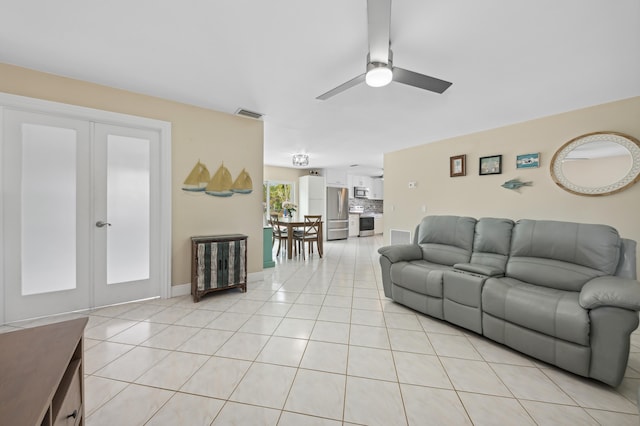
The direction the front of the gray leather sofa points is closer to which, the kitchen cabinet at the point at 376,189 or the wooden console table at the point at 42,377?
the wooden console table

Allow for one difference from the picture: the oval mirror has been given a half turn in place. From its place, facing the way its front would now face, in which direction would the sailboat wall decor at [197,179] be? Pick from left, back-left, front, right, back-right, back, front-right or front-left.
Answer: back-left

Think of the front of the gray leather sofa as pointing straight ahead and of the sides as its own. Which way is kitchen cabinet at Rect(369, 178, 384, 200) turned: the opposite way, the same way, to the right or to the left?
to the left

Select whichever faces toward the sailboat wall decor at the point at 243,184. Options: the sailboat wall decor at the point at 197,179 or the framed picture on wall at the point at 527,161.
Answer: the framed picture on wall

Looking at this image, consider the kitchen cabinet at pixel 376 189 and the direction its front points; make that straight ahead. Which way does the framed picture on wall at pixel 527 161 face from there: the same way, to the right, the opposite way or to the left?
to the right

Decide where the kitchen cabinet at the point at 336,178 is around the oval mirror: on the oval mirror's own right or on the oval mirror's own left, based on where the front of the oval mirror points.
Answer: on the oval mirror's own right

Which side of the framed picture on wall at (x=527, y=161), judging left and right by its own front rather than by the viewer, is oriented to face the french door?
front

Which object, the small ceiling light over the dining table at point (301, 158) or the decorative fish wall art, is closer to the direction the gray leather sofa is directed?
the small ceiling light over the dining table

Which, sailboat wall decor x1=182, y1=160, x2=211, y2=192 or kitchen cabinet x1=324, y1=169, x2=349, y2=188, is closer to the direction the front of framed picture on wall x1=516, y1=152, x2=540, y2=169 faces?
the sailboat wall decor

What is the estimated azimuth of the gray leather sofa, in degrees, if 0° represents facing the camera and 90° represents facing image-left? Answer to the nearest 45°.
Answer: approximately 45°

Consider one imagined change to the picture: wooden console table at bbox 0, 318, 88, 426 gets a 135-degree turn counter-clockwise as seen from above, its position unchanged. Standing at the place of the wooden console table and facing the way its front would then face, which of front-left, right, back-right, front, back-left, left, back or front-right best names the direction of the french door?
front-right

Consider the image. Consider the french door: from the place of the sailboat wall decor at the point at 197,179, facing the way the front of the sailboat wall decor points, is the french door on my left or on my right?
on my right

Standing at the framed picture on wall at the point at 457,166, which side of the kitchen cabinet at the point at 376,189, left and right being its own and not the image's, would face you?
front

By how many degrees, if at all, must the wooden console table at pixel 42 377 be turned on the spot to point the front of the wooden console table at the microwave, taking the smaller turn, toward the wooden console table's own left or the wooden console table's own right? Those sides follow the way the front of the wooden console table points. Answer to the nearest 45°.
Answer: approximately 45° to the wooden console table's own left

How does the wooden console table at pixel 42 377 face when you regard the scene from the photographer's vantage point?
facing to the right of the viewer
